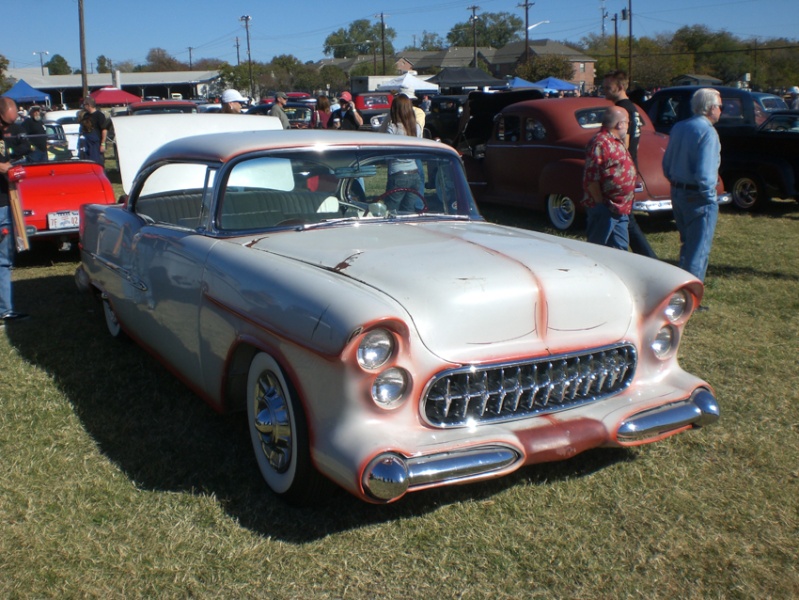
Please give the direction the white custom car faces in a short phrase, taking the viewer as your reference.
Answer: facing the viewer and to the right of the viewer

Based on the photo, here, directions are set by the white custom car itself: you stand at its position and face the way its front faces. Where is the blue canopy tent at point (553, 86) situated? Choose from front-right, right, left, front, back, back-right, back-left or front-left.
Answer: back-left

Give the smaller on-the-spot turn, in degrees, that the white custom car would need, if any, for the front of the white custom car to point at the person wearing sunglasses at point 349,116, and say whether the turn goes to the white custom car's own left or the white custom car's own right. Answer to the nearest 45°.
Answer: approximately 135° to the white custom car's own left

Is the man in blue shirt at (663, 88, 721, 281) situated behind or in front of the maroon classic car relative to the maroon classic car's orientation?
behind

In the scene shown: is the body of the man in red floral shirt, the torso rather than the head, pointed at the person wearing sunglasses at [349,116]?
no

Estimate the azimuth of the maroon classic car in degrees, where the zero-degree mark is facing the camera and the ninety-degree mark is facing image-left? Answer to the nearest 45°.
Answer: approximately 135°

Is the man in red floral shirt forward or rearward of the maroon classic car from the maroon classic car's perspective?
rearward

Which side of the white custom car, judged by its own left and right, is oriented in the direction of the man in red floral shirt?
left

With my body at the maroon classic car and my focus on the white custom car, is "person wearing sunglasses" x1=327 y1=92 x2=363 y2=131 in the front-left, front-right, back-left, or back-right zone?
back-right
